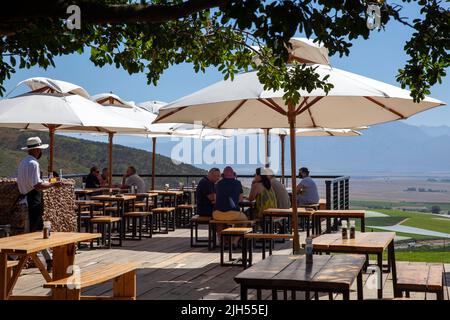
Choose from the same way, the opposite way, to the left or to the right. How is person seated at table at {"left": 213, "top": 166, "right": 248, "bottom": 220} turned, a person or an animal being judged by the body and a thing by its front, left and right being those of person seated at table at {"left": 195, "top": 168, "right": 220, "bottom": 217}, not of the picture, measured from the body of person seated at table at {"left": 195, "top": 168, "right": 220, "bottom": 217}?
to the left

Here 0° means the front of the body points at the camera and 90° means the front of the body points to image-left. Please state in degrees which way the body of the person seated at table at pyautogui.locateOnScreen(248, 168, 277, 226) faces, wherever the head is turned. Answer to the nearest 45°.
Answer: approximately 90°

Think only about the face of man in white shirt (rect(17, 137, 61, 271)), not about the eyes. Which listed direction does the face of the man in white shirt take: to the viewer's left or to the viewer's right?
to the viewer's right

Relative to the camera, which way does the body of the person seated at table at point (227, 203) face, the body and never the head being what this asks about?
away from the camera

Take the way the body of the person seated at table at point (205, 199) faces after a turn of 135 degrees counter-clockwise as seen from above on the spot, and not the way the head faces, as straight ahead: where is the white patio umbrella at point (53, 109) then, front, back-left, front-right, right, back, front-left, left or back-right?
front-left
